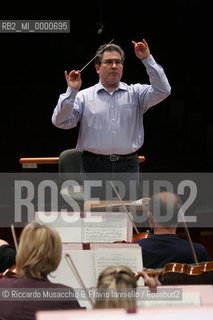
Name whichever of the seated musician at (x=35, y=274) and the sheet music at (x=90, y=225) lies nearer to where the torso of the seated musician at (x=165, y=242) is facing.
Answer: the sheet music

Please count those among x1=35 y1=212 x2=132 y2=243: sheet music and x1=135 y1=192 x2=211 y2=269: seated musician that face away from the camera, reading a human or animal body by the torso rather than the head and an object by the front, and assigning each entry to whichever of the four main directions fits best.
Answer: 1

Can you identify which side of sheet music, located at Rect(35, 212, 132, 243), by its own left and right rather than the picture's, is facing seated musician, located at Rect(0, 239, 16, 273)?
right

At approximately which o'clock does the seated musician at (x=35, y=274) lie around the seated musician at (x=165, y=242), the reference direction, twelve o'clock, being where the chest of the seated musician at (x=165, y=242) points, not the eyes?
the seated musician at (x=35, y=274) is roughly at 7 o'clock from the seated musician at (x=165, y=242).

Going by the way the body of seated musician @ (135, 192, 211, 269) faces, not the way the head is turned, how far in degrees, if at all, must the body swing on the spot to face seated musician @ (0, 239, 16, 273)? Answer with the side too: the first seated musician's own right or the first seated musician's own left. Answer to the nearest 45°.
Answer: approximately 90° to the first seated musician's own left

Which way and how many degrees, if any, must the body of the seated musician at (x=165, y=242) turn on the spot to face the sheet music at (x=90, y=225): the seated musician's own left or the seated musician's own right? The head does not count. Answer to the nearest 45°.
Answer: approximately 45° to the seated musician's own left

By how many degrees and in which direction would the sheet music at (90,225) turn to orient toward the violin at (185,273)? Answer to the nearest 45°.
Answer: approximately 45° to its left

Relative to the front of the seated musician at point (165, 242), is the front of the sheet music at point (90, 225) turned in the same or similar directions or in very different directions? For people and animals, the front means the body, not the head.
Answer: very different directions

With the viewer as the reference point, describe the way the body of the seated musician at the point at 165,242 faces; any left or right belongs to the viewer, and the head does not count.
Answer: facing away from the viewer

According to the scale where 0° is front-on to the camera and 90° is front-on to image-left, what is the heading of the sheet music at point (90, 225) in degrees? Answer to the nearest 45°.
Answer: approximately 0°
